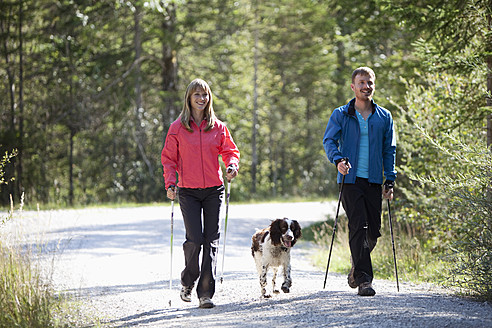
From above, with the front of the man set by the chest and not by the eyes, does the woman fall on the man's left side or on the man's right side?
on the man's right side

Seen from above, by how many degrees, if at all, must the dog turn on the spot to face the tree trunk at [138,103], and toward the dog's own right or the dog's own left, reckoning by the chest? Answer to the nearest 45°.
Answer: approximately 135° to the dog's own left

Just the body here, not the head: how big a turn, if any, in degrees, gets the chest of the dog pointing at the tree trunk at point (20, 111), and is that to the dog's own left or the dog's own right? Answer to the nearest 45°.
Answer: approximately 180°

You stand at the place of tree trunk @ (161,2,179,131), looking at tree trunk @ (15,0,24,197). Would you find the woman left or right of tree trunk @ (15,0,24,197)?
left

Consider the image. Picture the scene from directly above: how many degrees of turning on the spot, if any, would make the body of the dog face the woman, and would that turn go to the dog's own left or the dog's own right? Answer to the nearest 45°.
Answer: approximately 135° to the dog's own right

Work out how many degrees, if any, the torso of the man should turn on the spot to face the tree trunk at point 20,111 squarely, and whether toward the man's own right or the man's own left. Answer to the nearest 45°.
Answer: approximately 135° to the man's own right

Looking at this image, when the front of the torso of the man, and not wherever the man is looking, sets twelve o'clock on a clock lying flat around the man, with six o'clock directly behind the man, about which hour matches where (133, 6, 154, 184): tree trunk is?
The tree trunk is roughly at 5 o'clock from the man.

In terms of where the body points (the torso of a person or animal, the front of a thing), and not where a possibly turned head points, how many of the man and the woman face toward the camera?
2

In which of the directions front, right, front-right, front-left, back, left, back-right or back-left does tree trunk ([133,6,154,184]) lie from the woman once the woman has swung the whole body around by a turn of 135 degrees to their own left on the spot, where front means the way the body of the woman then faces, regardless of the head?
front-left

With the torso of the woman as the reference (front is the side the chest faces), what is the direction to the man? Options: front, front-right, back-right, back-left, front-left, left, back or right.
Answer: left

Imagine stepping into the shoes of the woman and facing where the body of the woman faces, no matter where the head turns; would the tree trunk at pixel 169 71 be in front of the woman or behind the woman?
behind
